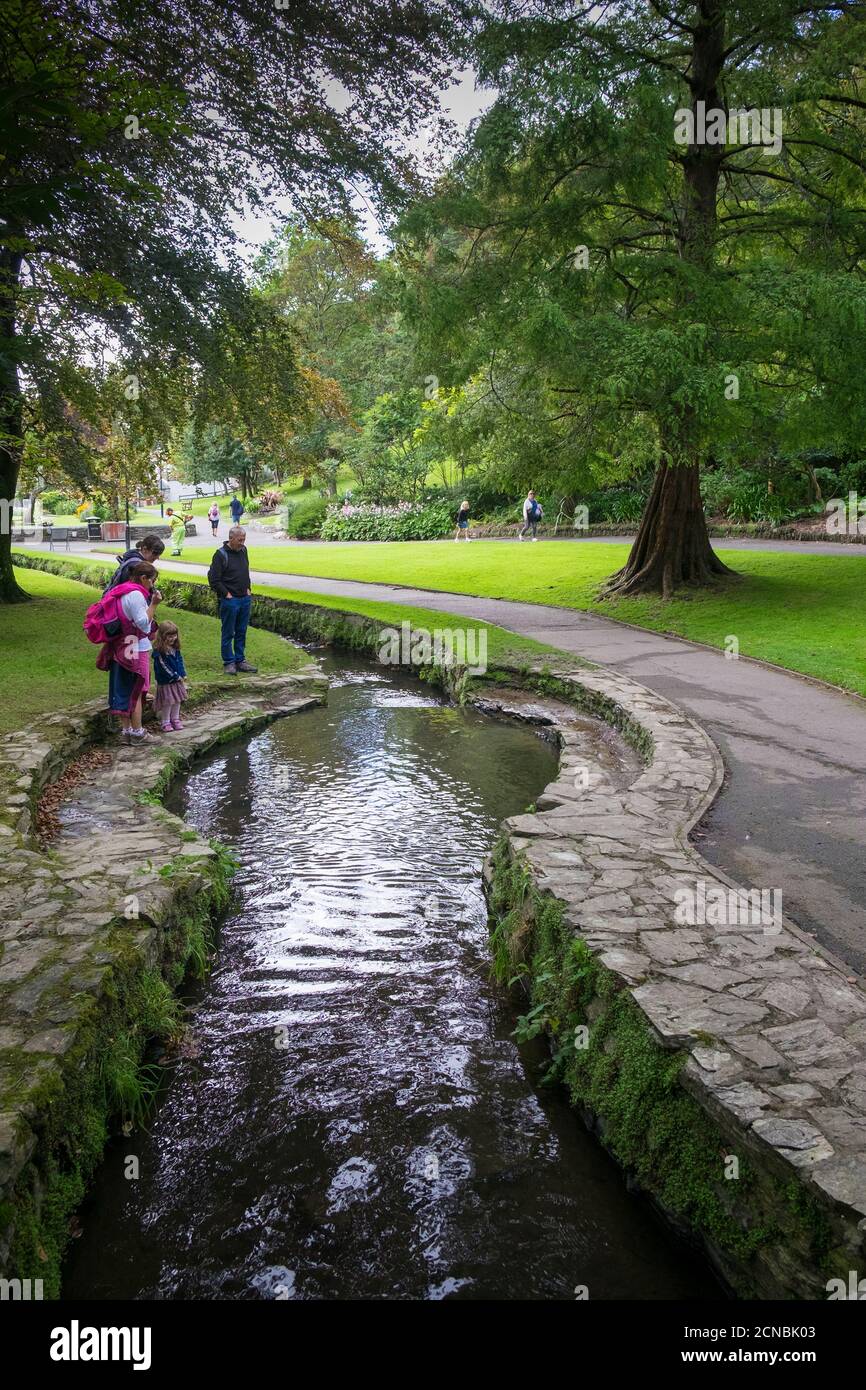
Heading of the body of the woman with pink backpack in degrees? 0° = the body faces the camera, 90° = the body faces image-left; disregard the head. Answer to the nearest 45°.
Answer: approximately 270°

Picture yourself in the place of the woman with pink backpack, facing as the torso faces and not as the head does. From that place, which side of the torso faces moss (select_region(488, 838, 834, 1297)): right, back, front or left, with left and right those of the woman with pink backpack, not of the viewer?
right

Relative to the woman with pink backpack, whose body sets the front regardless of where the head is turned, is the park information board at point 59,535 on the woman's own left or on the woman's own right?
on the woman's own left

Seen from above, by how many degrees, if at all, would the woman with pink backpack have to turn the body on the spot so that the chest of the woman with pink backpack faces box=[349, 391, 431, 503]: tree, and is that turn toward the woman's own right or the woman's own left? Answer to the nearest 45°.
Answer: approximately 90° to the woman's own left

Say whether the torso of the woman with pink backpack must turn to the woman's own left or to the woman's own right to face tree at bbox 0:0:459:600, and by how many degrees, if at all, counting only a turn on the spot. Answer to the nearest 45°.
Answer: approximately 90° to the woman's own left

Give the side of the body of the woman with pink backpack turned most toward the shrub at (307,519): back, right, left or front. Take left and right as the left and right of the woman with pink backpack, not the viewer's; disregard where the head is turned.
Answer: left

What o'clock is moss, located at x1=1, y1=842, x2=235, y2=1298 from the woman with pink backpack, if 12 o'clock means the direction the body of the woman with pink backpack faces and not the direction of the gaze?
The moss is roughly at 3 o'clock from the woman with pink backpack.

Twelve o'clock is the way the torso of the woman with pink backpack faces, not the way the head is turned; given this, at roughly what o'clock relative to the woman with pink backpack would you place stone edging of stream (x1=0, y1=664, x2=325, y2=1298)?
The stone edging of stream is roughly at 3 o'clock from the woman with pink backpack.
